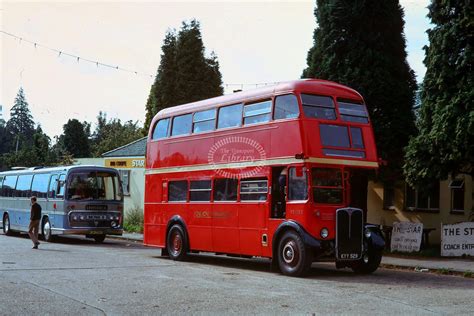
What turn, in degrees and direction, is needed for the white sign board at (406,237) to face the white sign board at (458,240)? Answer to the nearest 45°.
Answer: approximately 45° to its left

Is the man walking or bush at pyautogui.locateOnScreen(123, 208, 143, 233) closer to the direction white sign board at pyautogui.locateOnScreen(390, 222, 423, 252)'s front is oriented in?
the man walking

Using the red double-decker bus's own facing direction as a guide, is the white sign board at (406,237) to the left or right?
on its left

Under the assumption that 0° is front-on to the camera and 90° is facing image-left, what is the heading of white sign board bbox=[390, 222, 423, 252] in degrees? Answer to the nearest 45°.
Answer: approximately 0°

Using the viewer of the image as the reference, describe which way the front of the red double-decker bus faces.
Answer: facing the viewer and to the right of the viewer

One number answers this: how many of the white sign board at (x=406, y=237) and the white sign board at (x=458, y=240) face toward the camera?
2

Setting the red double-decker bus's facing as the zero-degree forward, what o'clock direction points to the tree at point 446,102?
The tree is roughly at 9 o'clock from the red double-decker bus.

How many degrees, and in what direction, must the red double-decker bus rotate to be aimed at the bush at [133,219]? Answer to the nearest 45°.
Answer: approximately 135° to its left

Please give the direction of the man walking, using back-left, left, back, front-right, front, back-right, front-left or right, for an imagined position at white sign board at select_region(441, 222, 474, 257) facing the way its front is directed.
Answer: right
